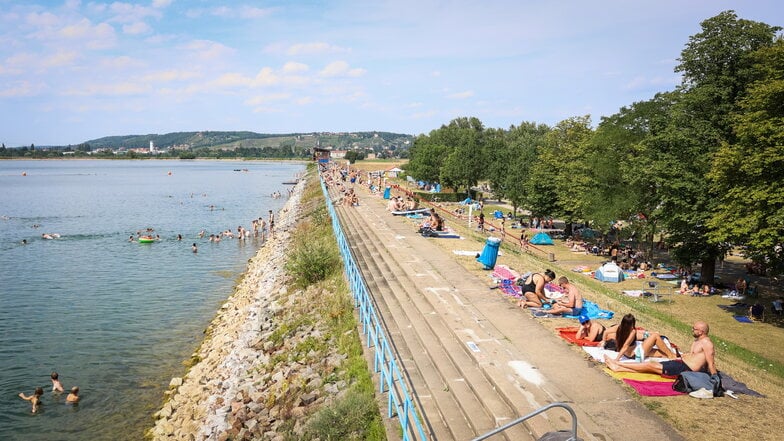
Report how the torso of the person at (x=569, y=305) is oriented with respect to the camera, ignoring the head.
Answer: to the viewer's left

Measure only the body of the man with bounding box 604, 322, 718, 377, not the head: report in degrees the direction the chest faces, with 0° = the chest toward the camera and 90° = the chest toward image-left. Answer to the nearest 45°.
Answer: approximately 90°

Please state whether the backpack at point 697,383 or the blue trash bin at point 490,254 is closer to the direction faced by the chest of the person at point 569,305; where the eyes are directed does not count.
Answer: the blue trash bin

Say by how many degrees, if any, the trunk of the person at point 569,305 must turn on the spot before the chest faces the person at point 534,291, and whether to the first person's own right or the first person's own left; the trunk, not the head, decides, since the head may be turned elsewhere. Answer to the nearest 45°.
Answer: approximately 45° to the first person's own right

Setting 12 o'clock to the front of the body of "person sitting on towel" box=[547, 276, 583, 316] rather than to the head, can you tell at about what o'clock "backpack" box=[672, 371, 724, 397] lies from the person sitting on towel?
The backpack is roughly at 8 o'clock from the person sitting on towel.

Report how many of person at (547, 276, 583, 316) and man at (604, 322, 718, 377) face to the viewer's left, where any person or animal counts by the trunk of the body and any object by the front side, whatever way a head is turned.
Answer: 2
